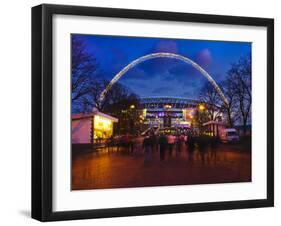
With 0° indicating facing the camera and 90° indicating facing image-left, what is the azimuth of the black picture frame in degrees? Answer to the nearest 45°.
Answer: approximately 315°
